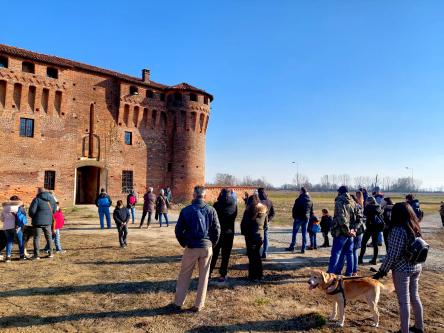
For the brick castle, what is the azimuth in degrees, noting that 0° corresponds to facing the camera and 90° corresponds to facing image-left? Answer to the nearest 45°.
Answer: approximately 315°

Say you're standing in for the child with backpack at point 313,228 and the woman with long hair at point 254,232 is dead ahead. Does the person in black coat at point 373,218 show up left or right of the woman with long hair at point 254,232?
left

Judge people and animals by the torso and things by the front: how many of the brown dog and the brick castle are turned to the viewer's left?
1

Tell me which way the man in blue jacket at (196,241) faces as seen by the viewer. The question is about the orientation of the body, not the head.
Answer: away from the camera

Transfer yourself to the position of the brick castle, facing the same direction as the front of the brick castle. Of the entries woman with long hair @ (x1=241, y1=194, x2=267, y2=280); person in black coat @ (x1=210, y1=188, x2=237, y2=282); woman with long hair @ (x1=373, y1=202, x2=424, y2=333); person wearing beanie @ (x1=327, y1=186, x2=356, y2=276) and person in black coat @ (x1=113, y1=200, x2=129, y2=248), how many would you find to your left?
0

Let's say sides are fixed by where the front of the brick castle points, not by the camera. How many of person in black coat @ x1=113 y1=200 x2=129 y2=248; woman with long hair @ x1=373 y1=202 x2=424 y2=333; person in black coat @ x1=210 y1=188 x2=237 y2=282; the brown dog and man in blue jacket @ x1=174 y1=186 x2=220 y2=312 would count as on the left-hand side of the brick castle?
0

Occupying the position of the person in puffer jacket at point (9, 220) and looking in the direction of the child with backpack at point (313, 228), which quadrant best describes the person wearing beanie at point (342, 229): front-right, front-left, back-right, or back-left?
front-right

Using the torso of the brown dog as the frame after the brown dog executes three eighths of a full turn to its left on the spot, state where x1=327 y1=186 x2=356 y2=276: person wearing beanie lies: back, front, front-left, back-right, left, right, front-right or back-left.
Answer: back-left

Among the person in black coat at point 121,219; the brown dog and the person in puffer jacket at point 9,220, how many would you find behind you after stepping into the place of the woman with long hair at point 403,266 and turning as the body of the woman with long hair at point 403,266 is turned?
0

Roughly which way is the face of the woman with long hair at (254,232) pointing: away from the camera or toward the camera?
away from the camera

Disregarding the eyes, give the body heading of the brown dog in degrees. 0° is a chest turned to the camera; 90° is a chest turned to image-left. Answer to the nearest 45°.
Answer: approximately 90°

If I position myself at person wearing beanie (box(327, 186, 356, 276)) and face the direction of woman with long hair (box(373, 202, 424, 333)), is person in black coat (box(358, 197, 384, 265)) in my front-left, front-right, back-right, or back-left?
back-left

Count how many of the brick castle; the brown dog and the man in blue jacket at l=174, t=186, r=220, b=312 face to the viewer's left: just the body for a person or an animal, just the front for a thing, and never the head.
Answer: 1

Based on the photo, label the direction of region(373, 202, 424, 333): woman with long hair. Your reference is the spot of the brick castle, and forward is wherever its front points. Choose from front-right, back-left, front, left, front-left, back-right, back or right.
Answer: front-right

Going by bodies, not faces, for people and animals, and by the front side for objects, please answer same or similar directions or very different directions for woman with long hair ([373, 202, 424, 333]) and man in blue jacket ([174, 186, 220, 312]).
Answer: same or similar directions

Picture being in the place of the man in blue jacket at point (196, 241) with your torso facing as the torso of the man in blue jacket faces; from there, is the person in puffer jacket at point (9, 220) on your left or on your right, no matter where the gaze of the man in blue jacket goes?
on your left
